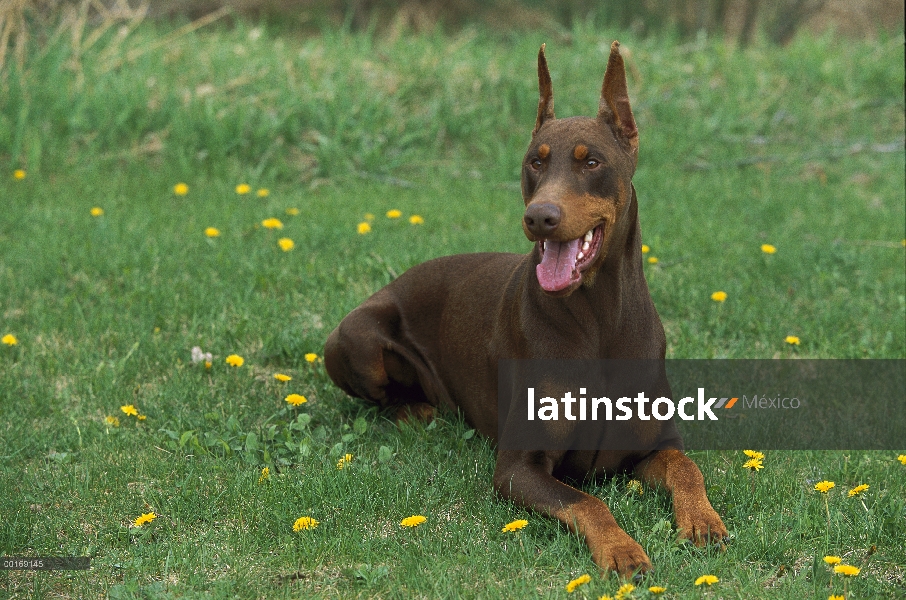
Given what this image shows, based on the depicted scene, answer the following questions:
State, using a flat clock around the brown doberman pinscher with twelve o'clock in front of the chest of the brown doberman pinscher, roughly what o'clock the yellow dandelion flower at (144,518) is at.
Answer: The yellow dandelion flower is roughly at 4 o'clock from the brown doberman pinscher.

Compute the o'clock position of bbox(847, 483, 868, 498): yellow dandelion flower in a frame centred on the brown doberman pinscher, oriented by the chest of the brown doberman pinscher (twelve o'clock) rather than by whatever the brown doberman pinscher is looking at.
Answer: The yellow dandelion flower is roughly at 11 o'clock from the brown doberman pinscher.

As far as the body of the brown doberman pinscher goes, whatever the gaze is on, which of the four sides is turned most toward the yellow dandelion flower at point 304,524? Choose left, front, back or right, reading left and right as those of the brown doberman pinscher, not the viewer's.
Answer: right

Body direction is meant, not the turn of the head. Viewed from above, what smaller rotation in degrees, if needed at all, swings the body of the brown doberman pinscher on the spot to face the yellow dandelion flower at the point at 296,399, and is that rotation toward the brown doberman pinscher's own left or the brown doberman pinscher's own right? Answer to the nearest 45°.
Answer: approximately 180°

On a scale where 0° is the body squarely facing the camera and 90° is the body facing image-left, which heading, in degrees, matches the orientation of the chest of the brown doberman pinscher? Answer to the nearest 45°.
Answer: approximately 315°

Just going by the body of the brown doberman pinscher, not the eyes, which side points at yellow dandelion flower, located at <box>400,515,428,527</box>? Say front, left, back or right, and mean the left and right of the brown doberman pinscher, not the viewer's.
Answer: right
